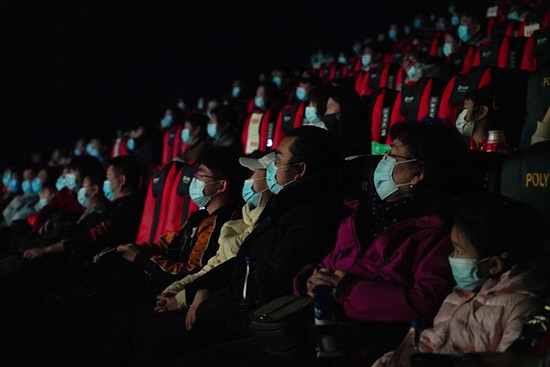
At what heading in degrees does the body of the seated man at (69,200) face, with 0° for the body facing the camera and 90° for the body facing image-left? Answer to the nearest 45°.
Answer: approximately 45°

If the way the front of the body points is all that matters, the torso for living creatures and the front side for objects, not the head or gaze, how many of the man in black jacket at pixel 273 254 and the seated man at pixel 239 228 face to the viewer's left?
2

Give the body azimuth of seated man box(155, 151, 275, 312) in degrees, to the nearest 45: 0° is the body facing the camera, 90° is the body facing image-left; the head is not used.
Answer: approximately 90°

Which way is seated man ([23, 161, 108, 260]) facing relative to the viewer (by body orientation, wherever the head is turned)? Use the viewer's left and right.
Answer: facing to the left of the viewer

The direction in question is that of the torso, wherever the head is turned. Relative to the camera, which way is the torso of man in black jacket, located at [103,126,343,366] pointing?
to the viewer's left

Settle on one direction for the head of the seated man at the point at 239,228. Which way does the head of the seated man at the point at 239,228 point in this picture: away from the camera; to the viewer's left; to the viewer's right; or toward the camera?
to the viewer's left

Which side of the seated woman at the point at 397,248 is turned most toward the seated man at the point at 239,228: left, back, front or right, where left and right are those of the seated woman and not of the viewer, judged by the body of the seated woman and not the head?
right

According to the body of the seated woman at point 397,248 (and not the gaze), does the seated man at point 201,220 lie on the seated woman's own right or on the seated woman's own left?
on the seated woman's own right

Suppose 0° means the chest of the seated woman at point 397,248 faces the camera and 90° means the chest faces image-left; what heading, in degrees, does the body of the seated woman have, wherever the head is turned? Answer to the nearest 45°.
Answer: approximately 45°

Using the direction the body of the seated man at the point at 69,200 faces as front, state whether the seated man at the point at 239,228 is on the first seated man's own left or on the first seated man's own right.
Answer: on the first seated man's own left
